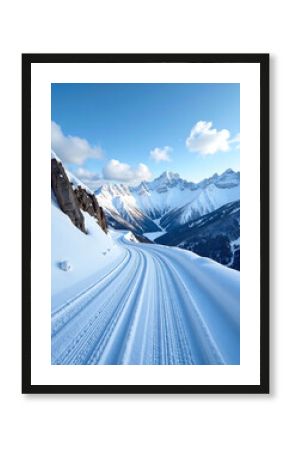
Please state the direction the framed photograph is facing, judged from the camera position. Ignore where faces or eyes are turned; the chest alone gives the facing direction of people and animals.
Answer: facing the viewer
